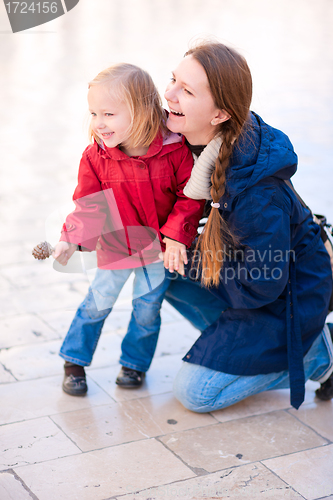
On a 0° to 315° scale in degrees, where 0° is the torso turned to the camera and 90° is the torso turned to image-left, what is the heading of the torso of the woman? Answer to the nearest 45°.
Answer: approximately 90°

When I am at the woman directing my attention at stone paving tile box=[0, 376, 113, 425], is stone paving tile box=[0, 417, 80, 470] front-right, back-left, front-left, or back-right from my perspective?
front-left

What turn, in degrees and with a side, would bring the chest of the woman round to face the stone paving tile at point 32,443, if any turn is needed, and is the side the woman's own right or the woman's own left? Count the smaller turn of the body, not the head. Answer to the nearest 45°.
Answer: approximately 45° to the woman's own left

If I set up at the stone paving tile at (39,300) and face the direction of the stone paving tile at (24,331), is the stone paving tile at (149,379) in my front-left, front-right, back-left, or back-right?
front-left

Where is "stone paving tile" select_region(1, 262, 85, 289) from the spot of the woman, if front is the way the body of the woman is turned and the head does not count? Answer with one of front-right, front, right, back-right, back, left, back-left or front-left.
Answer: front-right

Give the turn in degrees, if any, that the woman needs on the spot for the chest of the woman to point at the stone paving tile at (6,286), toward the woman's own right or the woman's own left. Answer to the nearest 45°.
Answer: approximately 45° to the woman's own right

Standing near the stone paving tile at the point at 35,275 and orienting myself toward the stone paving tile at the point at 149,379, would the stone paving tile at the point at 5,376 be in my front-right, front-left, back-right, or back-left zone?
front-right
